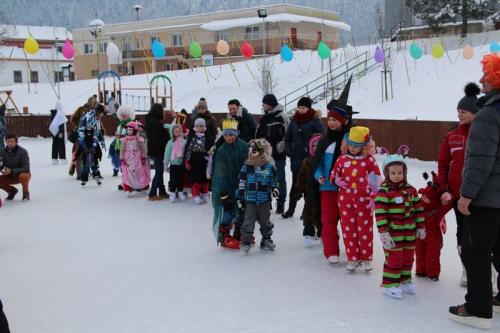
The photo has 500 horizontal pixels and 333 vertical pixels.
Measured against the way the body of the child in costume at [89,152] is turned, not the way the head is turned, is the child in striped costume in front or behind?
in front

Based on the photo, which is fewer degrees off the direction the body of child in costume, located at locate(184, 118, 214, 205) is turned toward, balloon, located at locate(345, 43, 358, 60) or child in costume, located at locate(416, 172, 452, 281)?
the child in costume

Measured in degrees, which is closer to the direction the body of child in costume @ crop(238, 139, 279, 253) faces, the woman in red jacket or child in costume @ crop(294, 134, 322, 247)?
the woman in red jacket

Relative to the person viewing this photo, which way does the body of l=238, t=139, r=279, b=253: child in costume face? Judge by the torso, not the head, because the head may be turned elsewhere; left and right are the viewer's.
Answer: facing the viewer

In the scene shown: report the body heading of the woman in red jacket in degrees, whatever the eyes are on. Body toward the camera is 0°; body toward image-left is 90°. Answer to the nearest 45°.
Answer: approximately 45°

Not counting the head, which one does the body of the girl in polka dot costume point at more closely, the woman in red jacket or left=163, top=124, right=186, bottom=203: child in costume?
the woman in red jacket

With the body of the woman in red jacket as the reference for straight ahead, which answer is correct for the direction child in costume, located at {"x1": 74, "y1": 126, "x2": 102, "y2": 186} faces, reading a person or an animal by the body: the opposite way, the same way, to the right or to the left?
to the left

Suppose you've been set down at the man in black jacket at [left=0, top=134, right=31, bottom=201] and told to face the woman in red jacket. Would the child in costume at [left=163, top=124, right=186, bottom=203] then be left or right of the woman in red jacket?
left

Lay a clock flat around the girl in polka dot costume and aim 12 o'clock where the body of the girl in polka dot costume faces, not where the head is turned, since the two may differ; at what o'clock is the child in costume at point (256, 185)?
The child in costume is roughly at 4 o'clock from the girl in polka dot costume.

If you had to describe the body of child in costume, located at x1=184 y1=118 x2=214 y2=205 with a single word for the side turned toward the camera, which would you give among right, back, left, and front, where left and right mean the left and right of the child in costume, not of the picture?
front
